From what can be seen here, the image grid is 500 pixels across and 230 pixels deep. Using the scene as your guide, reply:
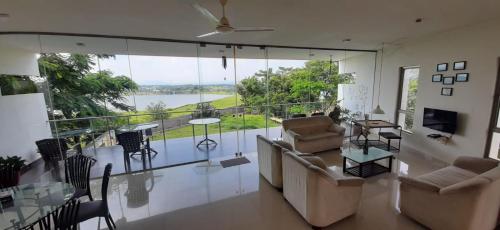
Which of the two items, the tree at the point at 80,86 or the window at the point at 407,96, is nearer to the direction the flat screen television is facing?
the tree

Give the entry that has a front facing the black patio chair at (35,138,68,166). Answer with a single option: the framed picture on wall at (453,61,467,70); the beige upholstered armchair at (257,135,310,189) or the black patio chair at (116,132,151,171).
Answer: the framed picture on wall

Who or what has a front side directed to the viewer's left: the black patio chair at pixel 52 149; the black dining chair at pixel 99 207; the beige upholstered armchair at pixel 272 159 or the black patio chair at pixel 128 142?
the black dining chair at pixel 99 207

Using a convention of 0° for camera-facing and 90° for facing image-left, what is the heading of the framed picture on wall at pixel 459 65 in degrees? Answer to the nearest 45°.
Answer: approximately 45°

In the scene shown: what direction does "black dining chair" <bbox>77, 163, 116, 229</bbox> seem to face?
to the viewer's left

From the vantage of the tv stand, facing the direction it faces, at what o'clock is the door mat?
The door mat is roughly at 12 o'clock from the tv stand.

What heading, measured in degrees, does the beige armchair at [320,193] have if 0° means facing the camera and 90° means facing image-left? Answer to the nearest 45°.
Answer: approximately 225°

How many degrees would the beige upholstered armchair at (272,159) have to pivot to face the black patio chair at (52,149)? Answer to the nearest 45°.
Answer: approximately 135° to its left

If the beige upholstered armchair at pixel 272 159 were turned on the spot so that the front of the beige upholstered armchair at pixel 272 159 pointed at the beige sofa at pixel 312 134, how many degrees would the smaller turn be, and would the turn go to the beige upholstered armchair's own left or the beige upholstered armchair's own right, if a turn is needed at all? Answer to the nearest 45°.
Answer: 0° — it already faces it

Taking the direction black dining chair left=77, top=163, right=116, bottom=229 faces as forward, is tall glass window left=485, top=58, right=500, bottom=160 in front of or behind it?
behind

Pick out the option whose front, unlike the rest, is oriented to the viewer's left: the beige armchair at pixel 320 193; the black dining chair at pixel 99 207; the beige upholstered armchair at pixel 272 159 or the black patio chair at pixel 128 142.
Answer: the black dining chair at pixel 99 207

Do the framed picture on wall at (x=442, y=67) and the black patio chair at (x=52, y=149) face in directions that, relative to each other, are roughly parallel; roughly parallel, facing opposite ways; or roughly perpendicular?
roughly perpendicular

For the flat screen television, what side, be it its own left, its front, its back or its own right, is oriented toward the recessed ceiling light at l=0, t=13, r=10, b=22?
front

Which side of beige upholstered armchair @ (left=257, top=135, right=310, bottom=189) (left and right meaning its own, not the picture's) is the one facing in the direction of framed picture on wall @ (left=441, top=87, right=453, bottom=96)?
front

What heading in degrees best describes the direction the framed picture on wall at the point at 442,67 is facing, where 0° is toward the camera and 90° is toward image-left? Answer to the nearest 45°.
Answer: approximately 45°

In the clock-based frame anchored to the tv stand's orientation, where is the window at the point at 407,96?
The window is roughly at 3 o'clock from the tv stand.
